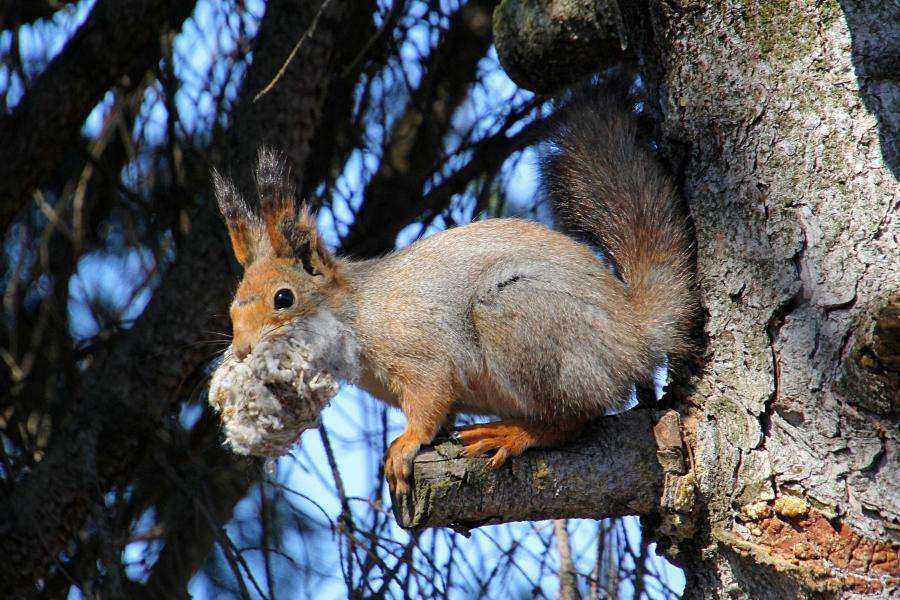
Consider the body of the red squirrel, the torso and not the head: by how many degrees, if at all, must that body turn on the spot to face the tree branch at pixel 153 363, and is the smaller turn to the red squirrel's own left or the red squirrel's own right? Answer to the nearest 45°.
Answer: approximately 45° to the red squirrel's own right

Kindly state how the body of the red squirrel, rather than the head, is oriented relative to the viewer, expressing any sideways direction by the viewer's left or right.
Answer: facing to the left of the viewer
